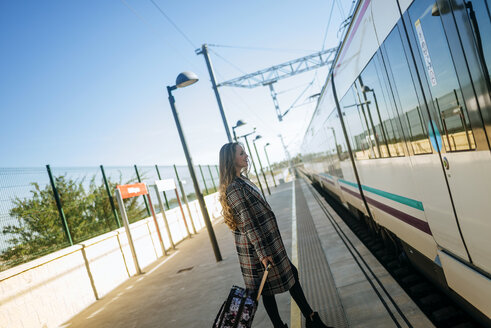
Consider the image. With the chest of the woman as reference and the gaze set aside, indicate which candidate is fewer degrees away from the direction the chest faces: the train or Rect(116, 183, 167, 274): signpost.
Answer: the train

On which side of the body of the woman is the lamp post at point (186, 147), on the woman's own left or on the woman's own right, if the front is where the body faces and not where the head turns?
on the woman's own left

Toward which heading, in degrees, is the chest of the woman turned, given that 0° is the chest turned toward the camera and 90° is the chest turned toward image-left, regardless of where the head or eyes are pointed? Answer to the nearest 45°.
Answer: approximately 270°

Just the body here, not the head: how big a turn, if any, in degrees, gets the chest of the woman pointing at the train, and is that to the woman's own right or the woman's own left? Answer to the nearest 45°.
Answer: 0° — they already face it
